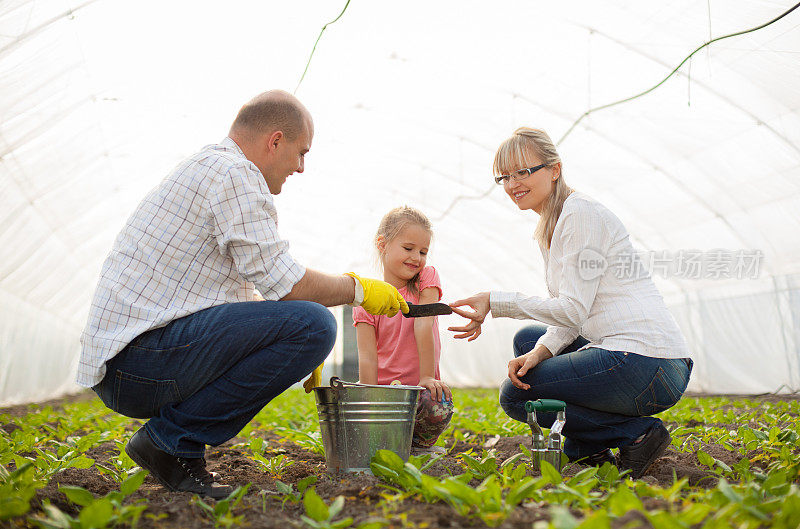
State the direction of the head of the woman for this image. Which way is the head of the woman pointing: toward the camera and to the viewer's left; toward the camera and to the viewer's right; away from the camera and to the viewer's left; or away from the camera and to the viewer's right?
toward the camera and to the viewer's left

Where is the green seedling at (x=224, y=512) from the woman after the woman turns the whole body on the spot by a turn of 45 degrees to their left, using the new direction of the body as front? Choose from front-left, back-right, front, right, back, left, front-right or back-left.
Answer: front

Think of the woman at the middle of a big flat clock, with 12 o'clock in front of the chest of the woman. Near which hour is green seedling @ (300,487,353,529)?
The green seedling is roughly at 10 o'clock from the woman.

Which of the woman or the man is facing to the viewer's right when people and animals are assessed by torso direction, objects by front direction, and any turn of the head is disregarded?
the man

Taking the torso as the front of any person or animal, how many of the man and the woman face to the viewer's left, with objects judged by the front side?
1

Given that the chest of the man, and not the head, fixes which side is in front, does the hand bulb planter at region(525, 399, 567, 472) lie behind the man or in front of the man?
in front

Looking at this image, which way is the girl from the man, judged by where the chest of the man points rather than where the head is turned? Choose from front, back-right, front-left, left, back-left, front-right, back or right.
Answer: front-left

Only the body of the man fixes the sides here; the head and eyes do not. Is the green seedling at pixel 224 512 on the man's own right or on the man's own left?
on the man's own right

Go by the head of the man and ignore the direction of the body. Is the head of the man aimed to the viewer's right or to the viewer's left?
to the viewer's right

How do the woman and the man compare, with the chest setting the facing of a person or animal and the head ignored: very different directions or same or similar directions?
very different directions

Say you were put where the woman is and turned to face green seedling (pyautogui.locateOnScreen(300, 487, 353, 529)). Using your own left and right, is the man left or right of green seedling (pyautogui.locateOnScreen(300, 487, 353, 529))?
right

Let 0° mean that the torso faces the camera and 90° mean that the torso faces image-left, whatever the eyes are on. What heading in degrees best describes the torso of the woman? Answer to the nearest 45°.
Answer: approximately 90°

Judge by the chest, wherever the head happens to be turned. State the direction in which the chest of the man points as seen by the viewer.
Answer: to the viewer's right
